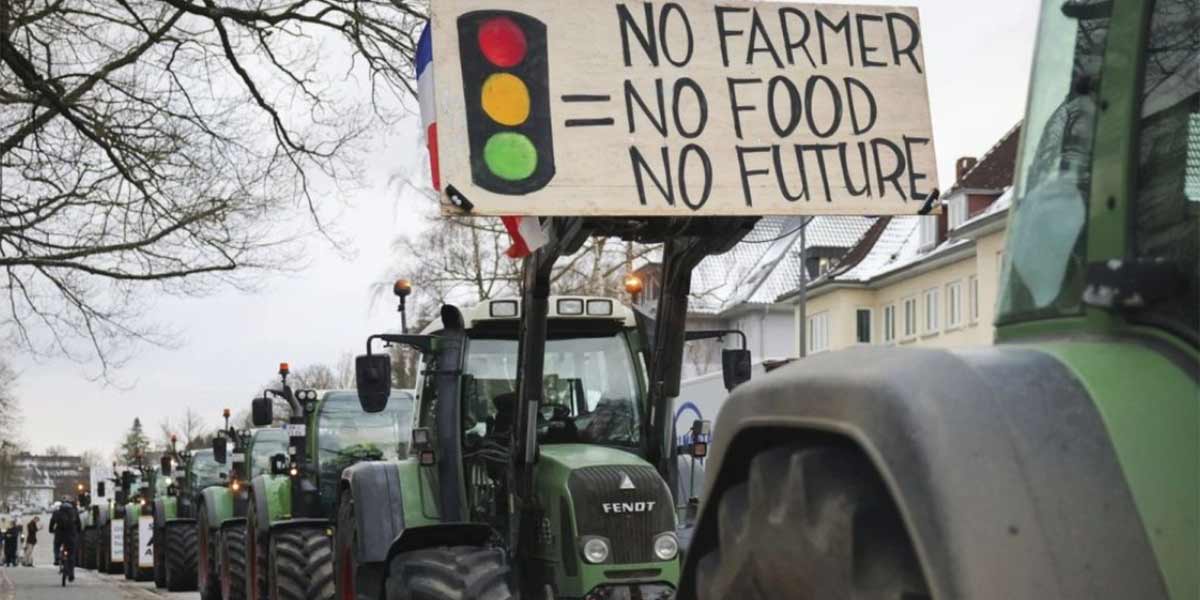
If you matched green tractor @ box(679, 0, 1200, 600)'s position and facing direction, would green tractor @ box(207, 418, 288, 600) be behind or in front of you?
behind

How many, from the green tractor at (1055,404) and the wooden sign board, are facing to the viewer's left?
0

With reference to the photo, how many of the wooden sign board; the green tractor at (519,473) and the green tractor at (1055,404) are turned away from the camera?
0

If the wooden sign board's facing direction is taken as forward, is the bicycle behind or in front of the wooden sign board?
behind

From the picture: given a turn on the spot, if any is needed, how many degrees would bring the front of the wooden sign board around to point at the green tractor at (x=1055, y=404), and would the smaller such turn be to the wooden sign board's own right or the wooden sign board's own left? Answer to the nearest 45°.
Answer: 0° — it already faces it

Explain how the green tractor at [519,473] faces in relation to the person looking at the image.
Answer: facing the viewer and to the right of the viewer

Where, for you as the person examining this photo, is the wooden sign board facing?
facing the viewer
